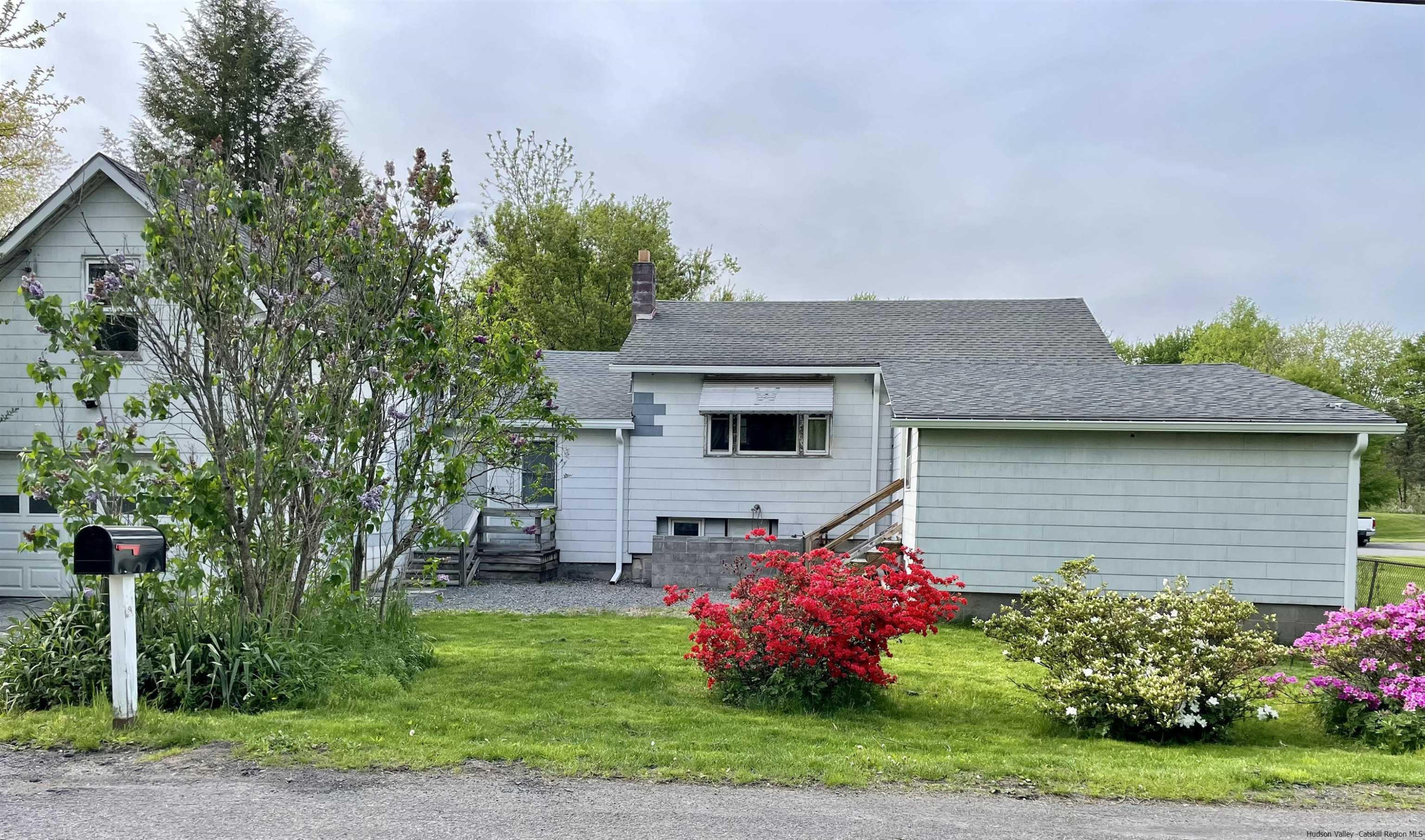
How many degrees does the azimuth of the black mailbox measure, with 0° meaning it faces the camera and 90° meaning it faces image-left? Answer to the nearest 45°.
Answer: approximately 45°

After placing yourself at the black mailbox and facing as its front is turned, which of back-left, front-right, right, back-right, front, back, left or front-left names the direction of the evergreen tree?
back-right
